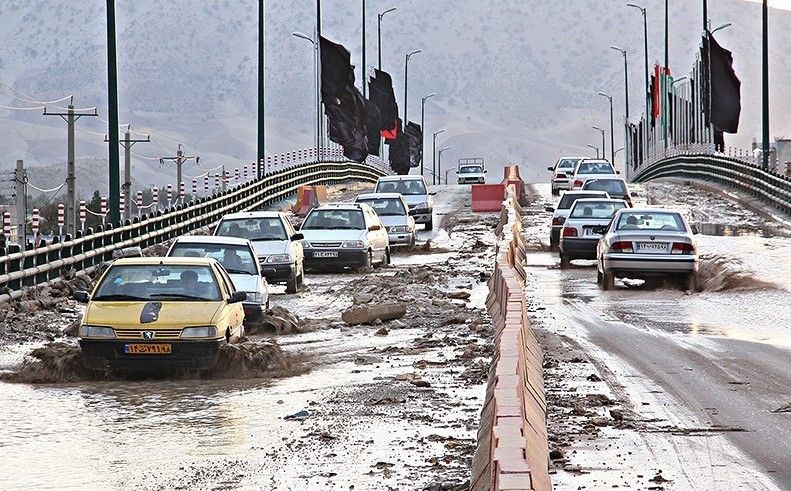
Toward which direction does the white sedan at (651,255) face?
away from the camera

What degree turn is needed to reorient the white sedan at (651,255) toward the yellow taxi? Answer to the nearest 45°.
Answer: approximately 135° to its left

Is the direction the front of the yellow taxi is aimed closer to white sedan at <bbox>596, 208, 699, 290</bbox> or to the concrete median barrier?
the concrete median barrier

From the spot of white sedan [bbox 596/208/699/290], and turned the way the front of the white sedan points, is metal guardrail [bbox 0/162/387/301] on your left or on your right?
on your left

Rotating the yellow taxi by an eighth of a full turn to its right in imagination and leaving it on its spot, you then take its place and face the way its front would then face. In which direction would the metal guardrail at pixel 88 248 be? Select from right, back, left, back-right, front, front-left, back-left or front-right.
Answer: back-right

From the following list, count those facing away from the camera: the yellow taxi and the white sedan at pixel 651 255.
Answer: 1

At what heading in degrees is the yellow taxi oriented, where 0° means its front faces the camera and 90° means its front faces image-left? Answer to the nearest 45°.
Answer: approximately 0°

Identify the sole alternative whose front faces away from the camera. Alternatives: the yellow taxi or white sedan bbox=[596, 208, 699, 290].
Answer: the white sedan

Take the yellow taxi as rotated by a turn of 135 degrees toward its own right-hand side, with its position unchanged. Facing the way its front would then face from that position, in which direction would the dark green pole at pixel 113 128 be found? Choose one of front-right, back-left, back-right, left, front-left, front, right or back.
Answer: front-right
